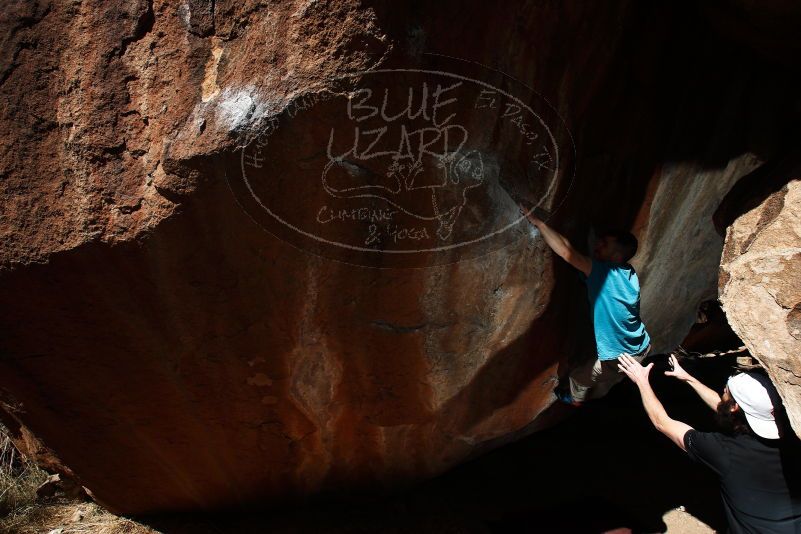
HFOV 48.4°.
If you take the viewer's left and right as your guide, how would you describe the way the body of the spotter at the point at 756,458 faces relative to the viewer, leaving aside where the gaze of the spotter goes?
facing away from the viewer and to the left of the viewer

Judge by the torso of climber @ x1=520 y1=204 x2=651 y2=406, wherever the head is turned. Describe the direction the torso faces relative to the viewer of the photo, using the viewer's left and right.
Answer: facing away from the viewer and to the left of the viewer

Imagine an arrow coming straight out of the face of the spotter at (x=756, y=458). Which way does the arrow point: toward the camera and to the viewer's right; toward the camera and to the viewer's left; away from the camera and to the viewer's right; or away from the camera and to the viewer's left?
away from the camera and to the viewer's left
